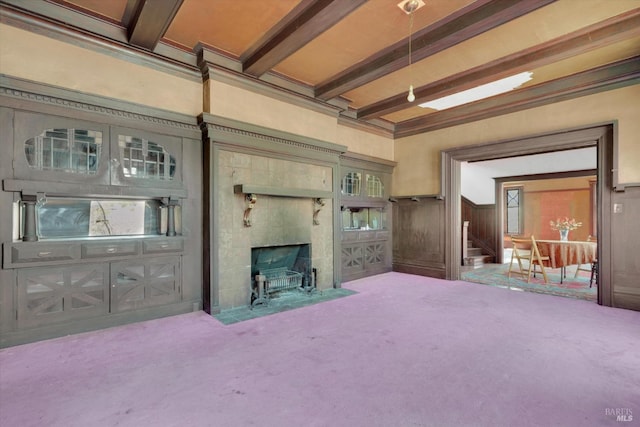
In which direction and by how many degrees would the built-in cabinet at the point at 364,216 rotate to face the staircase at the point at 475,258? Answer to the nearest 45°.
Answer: approximately 90° to its left

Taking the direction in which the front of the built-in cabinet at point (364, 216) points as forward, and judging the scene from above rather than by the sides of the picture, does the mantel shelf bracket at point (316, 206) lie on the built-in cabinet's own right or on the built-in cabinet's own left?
on the built-in cabinet's own right

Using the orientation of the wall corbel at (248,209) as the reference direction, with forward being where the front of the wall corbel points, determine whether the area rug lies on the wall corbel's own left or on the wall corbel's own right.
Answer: on the wall corbel's own left

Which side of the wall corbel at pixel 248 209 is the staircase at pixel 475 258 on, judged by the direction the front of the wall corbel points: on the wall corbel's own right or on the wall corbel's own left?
on the wall corbel's own left

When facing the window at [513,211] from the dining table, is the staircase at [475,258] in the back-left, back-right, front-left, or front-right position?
front-left

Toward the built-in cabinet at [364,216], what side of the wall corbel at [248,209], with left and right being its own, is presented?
left

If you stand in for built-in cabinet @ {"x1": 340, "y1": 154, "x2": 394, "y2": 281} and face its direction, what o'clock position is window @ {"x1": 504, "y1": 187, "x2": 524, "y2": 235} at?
The window is roughly at 9 o'clock from the built-in cabinet.

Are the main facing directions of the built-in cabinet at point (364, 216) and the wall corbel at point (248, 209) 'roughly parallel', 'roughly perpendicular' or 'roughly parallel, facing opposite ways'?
roughly parallel

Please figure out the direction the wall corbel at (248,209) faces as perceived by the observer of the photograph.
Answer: facing the viewer and to the right of the viewer

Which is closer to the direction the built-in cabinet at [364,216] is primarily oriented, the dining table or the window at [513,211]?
the dining table

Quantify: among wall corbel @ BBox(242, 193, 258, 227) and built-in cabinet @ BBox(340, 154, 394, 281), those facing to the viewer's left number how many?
0

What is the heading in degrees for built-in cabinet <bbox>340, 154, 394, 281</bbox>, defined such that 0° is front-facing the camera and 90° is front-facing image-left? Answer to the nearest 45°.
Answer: approximately 315°

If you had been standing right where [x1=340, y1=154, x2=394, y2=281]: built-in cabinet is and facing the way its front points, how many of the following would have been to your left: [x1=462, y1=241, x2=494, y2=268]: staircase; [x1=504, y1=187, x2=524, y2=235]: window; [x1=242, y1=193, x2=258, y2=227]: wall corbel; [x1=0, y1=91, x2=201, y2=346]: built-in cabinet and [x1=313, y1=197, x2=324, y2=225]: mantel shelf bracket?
2

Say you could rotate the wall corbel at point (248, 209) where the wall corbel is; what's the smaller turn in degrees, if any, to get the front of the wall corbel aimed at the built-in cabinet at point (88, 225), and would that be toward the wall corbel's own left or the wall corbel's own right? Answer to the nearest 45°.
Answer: approximately 135° to the wall corbel's own right
